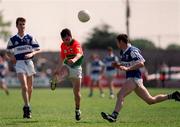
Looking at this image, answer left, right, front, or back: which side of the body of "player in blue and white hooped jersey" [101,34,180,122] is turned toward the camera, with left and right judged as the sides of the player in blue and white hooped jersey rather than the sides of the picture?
left

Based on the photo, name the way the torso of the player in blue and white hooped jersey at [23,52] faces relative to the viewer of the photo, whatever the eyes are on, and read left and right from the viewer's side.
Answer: facing the viewer

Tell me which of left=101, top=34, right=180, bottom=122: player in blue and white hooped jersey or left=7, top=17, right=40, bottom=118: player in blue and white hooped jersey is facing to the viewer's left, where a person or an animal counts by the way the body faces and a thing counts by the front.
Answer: left=101, top=34, right=180, bottom=122: player in blue and white hooped jersey

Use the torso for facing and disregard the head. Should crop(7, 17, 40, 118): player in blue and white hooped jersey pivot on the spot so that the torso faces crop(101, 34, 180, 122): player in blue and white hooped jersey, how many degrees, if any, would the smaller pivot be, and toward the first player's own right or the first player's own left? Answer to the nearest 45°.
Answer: approximately 45° to the first player's own left

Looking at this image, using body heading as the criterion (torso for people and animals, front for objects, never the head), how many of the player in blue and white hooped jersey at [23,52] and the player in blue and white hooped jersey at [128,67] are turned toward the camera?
1

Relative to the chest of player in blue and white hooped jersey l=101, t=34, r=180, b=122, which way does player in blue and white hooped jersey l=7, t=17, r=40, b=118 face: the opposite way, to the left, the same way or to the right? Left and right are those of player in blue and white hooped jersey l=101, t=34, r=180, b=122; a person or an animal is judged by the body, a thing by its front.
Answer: to the left
